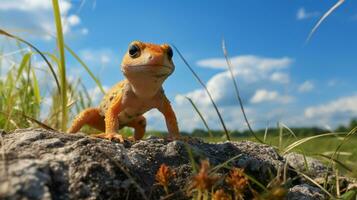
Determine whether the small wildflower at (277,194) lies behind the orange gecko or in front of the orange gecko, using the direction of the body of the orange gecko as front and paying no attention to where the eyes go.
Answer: in front

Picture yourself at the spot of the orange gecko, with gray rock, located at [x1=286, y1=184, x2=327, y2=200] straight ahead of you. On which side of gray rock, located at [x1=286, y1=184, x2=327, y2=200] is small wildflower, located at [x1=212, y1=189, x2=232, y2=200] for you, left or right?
right

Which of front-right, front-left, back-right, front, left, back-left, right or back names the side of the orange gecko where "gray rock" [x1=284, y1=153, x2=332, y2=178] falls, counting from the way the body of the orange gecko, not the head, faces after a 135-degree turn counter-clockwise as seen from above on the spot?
right

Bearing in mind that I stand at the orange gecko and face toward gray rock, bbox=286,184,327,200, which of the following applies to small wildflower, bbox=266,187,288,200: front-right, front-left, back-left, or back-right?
front-right

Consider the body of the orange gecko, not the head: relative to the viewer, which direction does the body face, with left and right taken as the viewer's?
facing the viewer and to the right of the viewer

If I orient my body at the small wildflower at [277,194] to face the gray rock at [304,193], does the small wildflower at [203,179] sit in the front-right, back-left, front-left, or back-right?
back-left
